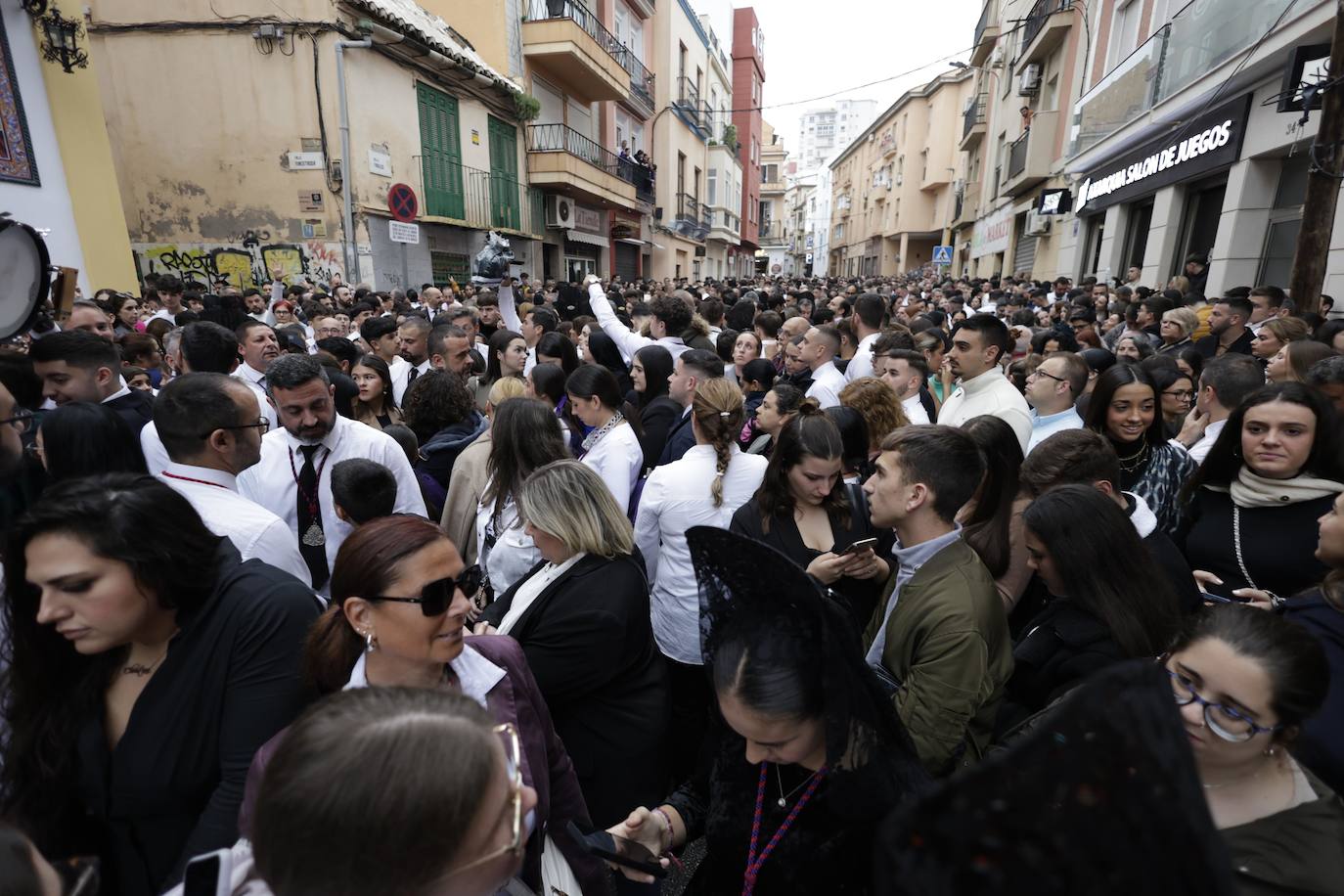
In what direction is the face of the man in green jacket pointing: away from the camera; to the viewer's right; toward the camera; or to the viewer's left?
to the viewer's left

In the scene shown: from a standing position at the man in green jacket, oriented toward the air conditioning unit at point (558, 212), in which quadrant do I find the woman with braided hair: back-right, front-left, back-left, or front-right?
front-left

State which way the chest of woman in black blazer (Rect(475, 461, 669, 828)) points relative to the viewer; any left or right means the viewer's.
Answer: facing to the left of the viewer

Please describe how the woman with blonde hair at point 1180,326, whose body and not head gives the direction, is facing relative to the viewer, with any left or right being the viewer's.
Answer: facing the viewer and to the left of the viewer

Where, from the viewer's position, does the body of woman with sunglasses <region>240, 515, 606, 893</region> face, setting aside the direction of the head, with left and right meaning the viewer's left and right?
facing the viewer and to the right of the viewer

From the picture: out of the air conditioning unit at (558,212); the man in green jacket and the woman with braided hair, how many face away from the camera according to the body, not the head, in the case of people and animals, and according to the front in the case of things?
1

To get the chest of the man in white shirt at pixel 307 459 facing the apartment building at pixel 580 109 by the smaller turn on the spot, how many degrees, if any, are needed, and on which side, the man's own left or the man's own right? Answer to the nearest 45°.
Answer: approximately 135° to the man's own left

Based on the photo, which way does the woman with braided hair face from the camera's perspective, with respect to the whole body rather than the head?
away from the camera
